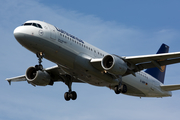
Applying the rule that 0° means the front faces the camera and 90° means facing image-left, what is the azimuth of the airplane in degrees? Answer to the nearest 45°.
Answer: approximately 45°
